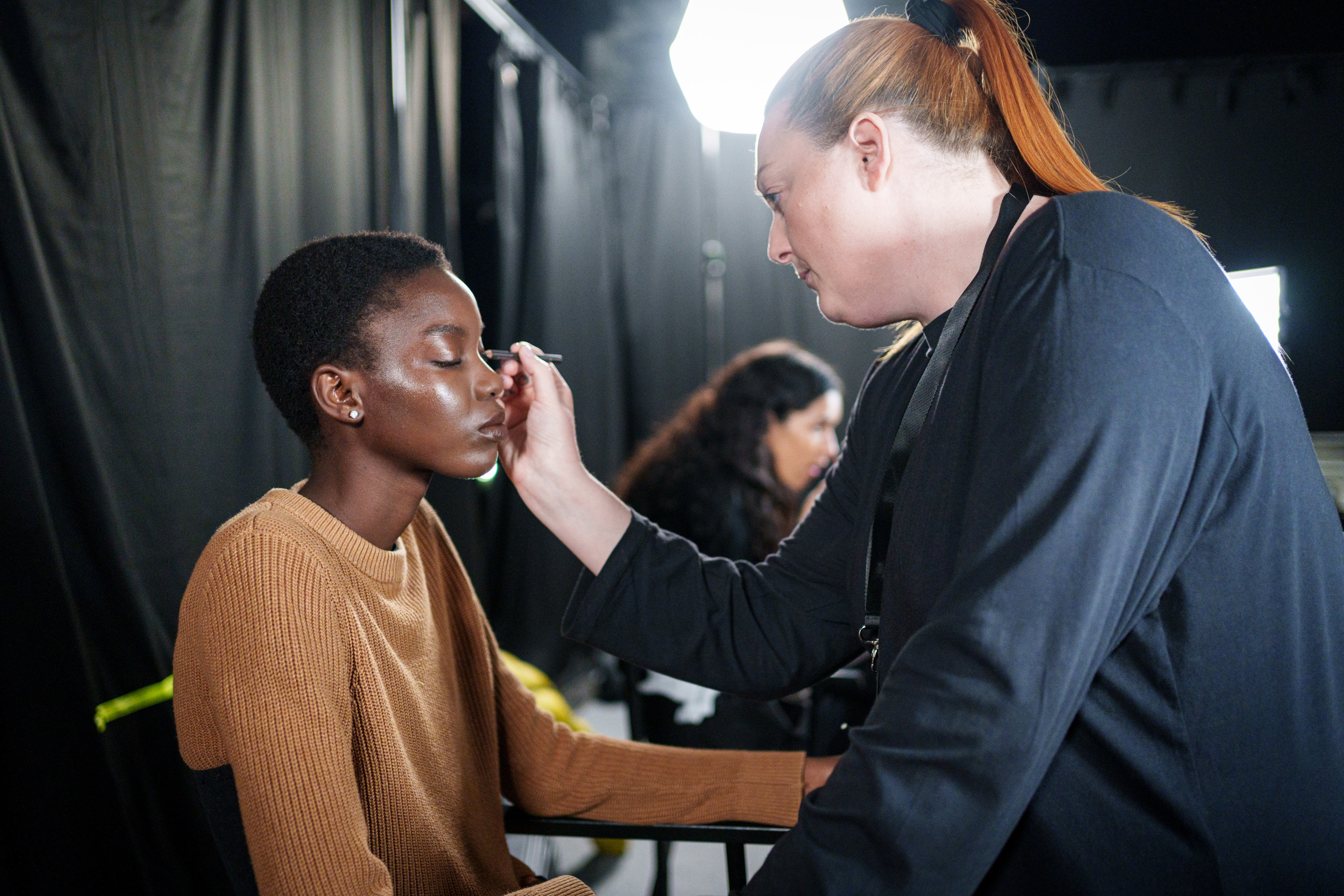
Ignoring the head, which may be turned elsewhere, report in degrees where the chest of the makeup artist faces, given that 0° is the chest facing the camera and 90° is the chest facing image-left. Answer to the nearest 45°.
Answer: approximately 90°

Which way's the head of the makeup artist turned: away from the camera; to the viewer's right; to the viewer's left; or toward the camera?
to the viewer's left

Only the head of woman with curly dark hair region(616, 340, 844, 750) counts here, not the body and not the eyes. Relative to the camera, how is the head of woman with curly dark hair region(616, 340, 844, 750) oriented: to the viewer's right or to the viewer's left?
to the viewer's right

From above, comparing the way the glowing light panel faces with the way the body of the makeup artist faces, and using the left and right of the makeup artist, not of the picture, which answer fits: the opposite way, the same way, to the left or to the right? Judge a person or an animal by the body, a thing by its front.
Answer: to the left

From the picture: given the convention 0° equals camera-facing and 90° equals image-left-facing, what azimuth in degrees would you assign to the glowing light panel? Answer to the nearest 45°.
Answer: approximately 0°

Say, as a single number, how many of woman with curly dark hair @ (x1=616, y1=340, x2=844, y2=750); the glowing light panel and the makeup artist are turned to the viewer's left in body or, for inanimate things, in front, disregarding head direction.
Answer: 1

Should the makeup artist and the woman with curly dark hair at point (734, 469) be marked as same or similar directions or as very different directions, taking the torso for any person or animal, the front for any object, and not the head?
very different directions

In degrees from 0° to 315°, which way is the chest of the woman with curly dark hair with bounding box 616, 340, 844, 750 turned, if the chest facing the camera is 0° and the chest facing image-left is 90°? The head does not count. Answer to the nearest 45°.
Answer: approximately 270°

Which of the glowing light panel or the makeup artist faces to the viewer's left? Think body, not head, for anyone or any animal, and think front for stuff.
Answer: the makeup artist
